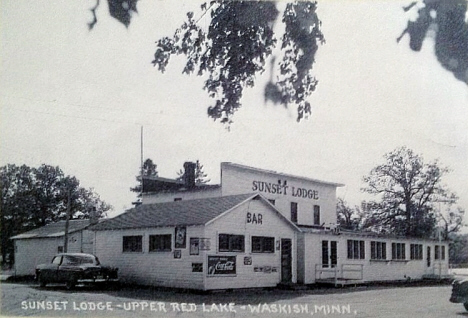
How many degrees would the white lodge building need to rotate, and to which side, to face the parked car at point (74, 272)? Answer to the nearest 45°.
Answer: approximately 90° to its right

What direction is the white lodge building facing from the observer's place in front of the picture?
facing the viewer and to the right of the viewer

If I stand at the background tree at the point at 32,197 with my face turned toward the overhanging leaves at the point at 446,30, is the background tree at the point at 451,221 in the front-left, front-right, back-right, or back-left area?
front-left
